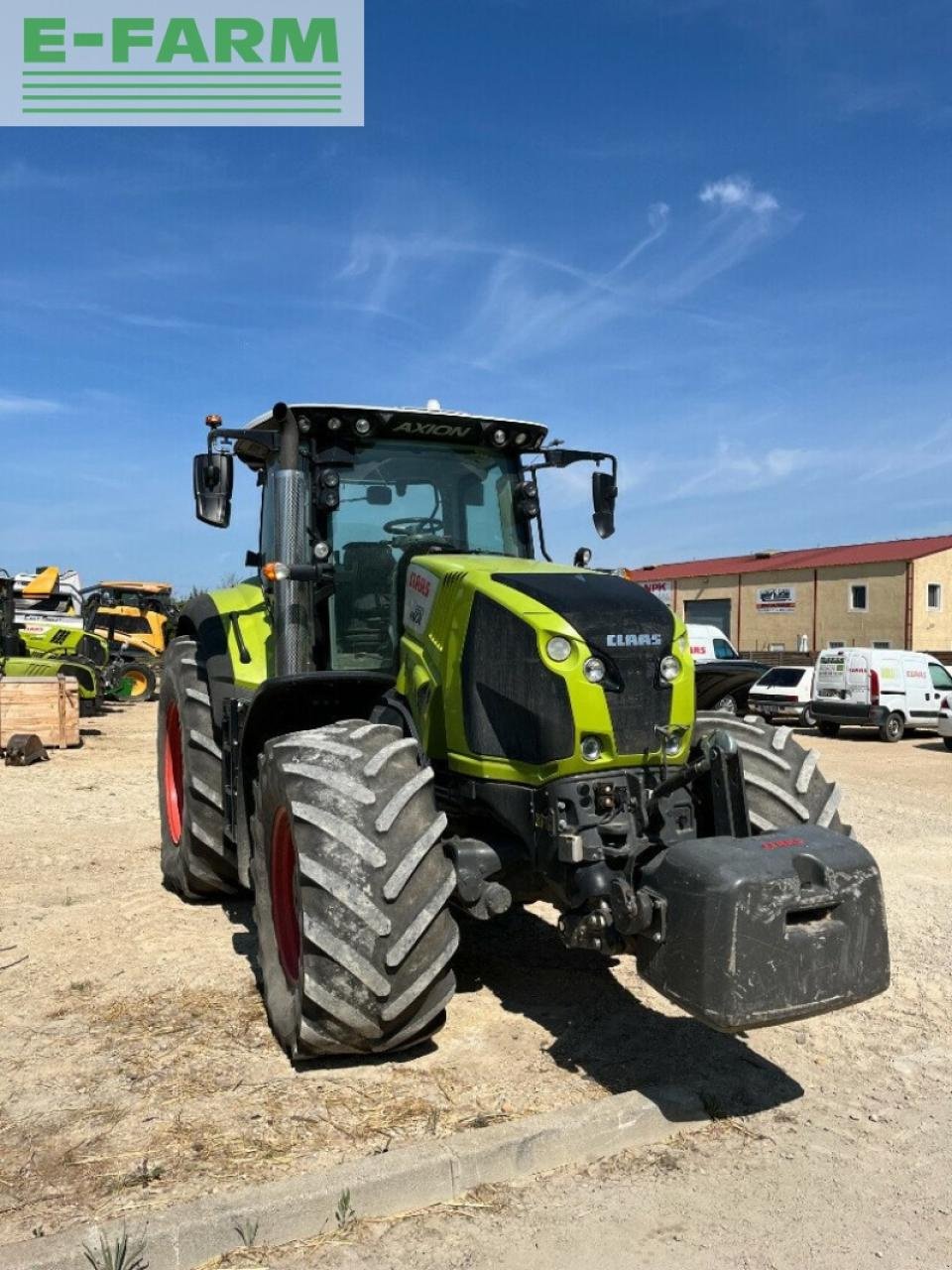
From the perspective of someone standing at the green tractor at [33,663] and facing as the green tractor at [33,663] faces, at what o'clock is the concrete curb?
The concrete curb is roughly at 3 o'clock from the green tractor.

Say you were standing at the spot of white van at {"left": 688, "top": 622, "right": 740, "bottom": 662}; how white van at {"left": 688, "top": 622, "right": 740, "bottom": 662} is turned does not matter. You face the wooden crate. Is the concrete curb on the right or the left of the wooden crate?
left

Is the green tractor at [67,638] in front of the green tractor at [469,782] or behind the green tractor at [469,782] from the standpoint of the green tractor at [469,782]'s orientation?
behind

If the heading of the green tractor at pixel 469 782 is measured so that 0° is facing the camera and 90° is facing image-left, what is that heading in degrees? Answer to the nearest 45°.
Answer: approximately 315°

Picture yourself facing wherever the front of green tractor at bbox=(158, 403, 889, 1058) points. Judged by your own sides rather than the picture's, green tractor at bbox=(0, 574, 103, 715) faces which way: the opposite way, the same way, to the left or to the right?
to the left

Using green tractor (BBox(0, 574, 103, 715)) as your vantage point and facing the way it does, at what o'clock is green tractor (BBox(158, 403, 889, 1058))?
green tractor (BBox(158, 403, 889, 1058)) is roughly at 3 o'clock from green tractor (BBox(0, 574, 103, 715)).

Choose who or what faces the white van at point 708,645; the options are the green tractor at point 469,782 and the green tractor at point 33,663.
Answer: the green tractor at point 33,663

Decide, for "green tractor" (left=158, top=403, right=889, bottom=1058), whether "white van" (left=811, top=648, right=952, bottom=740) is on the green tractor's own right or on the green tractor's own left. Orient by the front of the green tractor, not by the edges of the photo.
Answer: on the green tractor's own left

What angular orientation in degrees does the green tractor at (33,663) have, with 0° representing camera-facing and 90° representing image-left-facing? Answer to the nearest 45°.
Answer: approximately 270°

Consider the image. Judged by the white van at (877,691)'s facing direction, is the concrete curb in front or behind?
behind

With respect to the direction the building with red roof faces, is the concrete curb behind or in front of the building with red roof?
in front
